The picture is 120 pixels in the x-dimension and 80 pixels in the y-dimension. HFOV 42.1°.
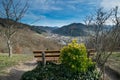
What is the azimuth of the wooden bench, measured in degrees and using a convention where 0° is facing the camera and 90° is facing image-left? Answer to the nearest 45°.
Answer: approximately 180°
